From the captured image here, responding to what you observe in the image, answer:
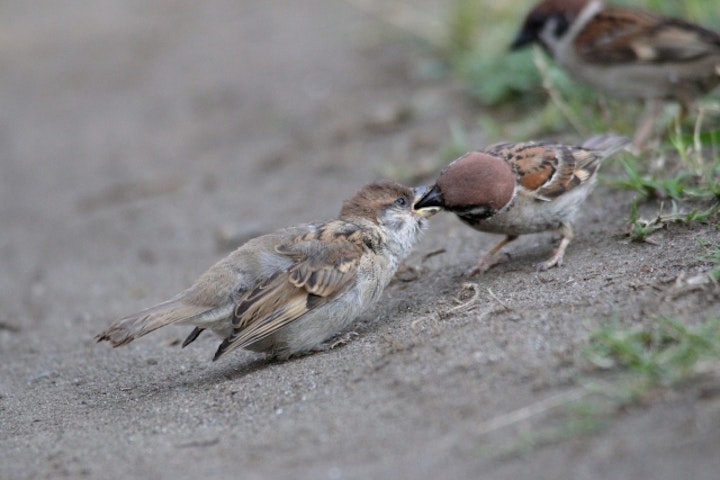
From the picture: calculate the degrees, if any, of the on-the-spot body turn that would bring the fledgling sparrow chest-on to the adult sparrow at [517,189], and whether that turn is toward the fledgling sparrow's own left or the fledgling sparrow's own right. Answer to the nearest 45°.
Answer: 0° — it already faces it

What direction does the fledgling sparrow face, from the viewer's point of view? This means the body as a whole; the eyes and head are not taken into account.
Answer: to the viewer's right

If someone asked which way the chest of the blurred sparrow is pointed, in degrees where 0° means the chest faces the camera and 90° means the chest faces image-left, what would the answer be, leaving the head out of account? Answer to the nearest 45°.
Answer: approximately 90°

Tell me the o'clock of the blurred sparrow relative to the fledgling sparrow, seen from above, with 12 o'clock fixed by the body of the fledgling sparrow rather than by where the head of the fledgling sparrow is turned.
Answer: The blurred sparrow is roughly at 11 o'clock from the fledgling sparrow.

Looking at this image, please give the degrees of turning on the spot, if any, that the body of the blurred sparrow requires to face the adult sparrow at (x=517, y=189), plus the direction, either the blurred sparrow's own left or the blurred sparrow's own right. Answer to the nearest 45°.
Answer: approximately 90° to the blurred sparrow's own left

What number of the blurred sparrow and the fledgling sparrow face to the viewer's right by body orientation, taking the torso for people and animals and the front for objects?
1

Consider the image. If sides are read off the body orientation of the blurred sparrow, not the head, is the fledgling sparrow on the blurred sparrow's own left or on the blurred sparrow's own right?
on the blurred sparrow's own left

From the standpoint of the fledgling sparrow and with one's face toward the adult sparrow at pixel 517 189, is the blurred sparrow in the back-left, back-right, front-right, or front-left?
front-left

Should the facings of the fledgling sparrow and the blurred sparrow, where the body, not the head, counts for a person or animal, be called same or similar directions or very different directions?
very different directions
